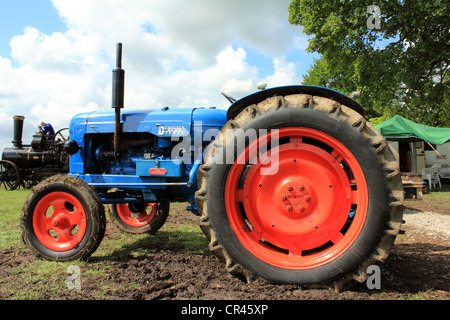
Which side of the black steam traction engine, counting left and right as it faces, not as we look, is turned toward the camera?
left

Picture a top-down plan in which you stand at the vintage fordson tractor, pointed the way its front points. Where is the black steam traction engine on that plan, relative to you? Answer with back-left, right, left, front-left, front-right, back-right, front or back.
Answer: front-right

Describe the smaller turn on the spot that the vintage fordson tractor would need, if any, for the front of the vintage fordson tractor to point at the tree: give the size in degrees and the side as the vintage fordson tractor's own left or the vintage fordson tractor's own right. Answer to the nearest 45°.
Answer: approximately 135° to the vintage fordson tractor's own right

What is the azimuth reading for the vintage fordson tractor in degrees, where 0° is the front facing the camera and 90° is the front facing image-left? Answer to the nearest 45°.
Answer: approximately 90°

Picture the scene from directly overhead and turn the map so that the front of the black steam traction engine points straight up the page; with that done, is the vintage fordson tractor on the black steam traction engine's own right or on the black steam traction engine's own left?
on the black steam traction engine's own left

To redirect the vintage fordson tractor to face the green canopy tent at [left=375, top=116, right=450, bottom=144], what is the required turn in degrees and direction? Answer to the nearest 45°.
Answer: approximately 135° to its right

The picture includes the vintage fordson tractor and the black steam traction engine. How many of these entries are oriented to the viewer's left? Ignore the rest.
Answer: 2

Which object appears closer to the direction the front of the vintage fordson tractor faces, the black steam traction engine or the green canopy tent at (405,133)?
the black steam traction engine
